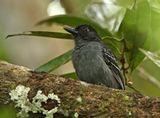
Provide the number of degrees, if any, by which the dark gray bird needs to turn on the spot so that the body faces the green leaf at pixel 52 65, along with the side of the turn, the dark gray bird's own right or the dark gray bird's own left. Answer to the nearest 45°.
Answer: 0° — it already faces it

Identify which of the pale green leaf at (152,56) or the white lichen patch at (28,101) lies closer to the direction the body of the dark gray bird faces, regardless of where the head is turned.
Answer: the white lichen patch

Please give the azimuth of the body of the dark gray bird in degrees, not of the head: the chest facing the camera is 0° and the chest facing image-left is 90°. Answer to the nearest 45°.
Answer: approximately 45°

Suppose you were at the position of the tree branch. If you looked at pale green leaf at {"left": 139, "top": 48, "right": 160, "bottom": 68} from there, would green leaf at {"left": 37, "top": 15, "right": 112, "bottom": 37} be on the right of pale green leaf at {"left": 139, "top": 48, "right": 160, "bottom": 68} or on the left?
left
